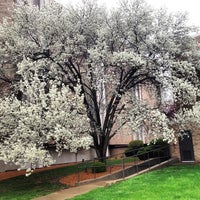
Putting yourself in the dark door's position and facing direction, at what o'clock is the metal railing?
The metal railing is roughly at 2 o'clock from the dark door.

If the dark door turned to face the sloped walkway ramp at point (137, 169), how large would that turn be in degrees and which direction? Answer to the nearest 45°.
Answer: approximately 45° to its right

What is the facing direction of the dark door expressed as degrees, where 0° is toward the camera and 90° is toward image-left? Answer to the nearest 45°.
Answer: approximately 0°

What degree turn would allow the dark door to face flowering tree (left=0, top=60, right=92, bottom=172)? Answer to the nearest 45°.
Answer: approximately 45° to its right
